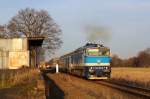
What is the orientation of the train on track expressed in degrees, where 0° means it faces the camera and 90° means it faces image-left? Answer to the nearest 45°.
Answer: approximately 315°
